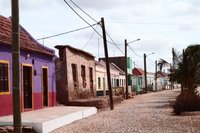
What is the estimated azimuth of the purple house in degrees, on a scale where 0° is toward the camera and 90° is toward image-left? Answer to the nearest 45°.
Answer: approximately 315°

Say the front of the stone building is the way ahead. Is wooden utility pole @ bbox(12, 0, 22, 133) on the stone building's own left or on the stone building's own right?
on the stone building's own right

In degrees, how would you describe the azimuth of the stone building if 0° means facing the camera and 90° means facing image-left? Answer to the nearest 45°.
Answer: approximately 315°

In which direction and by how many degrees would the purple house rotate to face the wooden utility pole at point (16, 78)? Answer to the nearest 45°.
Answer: approximately 45° to its right
